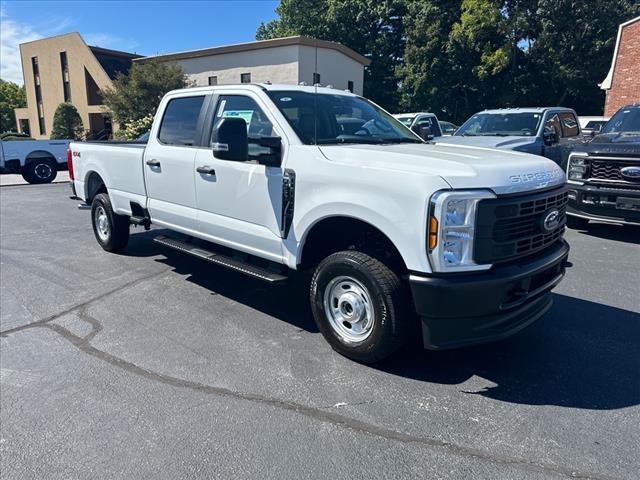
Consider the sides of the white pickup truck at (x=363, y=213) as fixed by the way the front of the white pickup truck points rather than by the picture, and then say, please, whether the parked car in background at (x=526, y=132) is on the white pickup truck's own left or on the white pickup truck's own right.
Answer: on the white pickup truck's own left

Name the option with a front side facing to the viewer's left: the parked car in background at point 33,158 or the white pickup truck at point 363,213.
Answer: the parked car in background

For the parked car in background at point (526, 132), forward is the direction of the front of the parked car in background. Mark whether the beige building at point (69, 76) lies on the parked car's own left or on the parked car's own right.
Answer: on the parked car's own right

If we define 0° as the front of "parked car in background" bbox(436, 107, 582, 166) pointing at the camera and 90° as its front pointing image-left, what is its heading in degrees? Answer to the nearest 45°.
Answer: approximately 45°

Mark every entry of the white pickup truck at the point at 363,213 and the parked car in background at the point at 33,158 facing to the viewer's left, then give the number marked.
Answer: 1

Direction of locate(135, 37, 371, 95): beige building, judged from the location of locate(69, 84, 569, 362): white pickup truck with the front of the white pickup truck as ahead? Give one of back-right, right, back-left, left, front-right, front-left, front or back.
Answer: back-left

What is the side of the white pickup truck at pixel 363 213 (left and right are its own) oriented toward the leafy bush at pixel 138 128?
back

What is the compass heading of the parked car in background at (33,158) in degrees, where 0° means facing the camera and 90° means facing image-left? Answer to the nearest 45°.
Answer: approximately 90°

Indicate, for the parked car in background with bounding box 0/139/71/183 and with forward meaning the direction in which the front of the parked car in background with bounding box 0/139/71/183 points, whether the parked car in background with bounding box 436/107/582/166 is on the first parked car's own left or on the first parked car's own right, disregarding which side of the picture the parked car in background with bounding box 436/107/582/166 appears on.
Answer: on the first parked car's own left

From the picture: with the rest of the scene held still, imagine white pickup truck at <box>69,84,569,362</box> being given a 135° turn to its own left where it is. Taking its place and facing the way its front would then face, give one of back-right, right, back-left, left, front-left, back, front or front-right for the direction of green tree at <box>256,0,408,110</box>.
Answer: front

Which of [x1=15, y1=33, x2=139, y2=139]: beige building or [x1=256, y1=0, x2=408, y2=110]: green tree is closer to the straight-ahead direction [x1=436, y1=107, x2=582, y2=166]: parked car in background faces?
the beige building

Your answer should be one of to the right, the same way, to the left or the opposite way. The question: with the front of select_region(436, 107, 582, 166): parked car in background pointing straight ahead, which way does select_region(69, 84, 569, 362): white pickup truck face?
to the left

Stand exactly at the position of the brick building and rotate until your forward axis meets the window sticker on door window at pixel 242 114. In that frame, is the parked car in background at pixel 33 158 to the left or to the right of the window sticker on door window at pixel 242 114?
right
